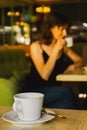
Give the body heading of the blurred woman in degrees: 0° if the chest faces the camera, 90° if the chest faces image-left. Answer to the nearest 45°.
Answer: approximately 315°

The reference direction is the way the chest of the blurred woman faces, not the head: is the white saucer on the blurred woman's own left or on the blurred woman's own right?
on the blurred woman's own right

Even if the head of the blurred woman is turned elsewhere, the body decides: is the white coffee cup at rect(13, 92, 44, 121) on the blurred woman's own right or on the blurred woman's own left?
on the blurred woman's own right
